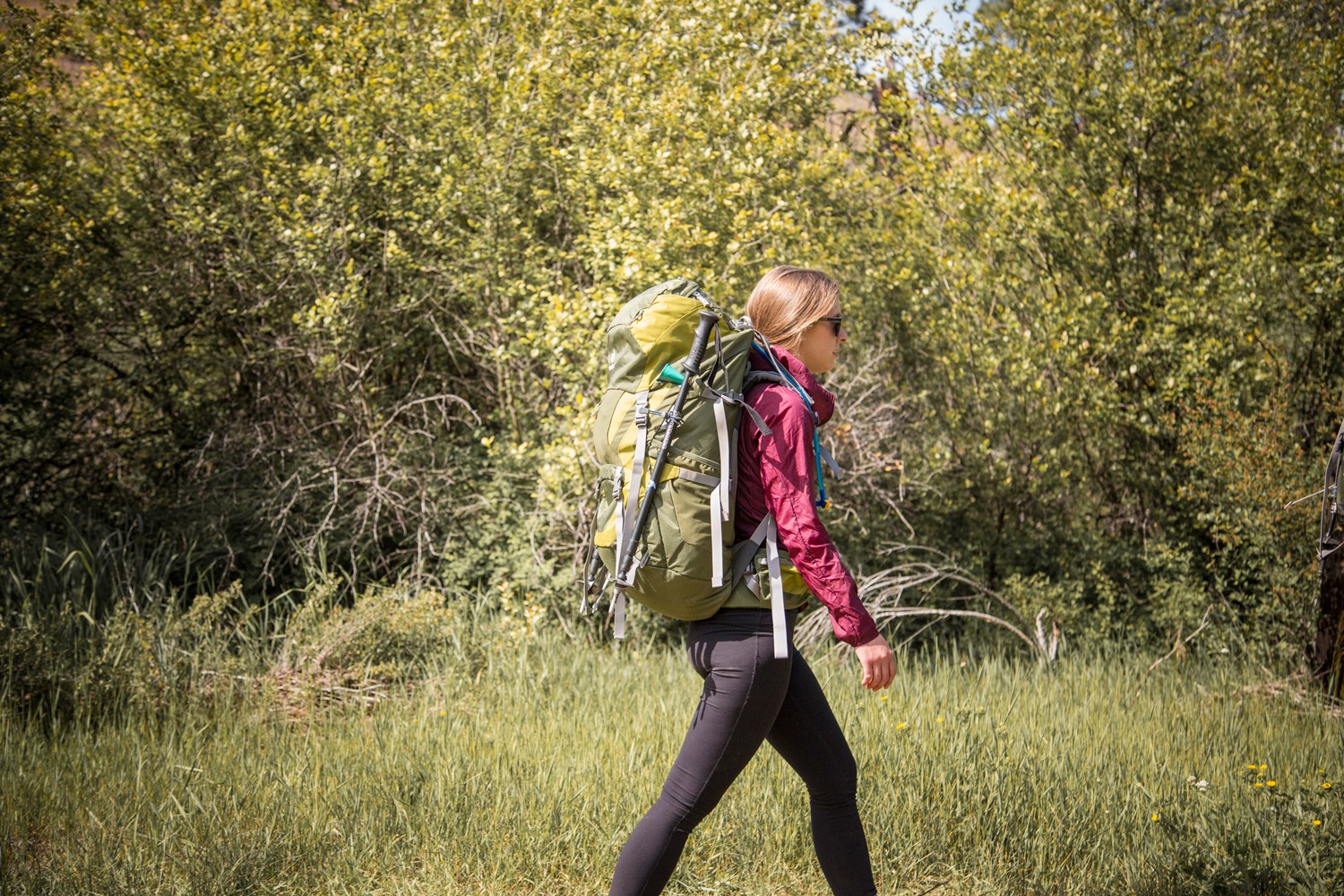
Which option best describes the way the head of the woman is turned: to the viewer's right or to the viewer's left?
to the viewer's right

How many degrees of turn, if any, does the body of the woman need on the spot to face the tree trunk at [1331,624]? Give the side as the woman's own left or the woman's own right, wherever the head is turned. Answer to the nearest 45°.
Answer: approximately 45° to the woman's own left

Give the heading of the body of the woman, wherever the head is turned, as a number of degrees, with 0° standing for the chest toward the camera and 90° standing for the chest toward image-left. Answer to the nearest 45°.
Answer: approximately 270°
